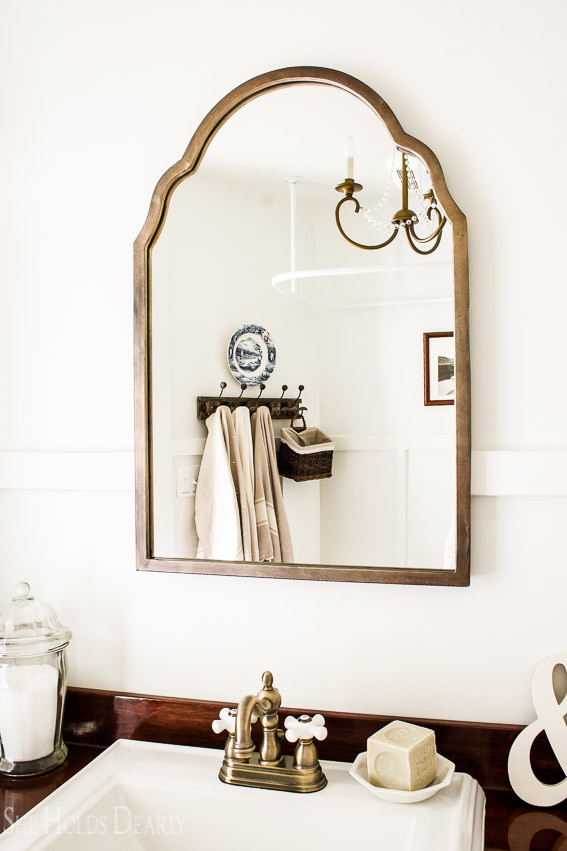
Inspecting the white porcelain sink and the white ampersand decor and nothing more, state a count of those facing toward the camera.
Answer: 2

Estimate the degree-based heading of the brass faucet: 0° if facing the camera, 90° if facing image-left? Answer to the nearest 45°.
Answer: approximately 45°

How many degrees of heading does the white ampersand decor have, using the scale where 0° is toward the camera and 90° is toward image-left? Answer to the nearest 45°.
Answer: approximately 0°

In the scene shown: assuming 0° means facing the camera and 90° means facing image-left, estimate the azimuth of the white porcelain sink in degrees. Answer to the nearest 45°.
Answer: approximately 0°
